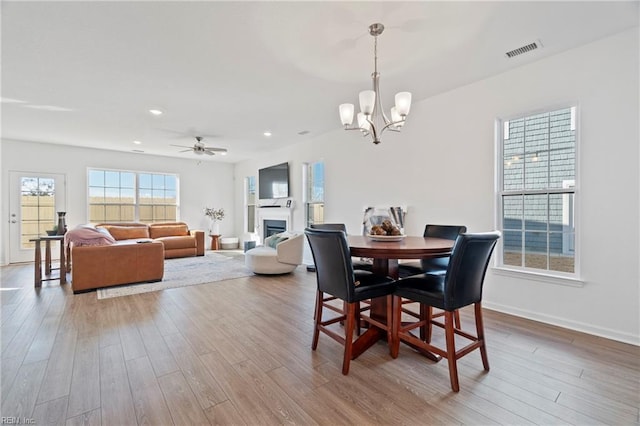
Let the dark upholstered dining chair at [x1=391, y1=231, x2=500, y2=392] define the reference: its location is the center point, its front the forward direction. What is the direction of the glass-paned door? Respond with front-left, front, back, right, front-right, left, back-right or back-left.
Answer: front-left

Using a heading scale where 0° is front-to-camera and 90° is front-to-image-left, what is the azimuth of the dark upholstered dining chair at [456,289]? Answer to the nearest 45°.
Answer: approximately 135°

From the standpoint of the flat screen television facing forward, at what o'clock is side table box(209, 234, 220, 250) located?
The side table is roughly at 3 o'clock from the flat screen television.

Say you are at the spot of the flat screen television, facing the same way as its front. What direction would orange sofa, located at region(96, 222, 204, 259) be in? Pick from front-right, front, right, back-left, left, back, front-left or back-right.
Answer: front-right

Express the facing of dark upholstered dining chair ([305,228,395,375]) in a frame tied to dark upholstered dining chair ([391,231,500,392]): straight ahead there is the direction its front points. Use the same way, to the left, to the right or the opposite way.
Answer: to the right

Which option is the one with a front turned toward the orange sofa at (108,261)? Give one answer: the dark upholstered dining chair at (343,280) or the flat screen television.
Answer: the flat screen television

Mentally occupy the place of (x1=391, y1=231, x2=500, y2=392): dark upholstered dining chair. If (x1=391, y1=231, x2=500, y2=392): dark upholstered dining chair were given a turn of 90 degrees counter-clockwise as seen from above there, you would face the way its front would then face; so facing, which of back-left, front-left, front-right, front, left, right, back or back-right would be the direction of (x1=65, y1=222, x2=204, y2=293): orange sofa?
front-right

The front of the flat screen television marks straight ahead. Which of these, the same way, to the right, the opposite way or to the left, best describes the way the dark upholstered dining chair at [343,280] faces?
the opposite way

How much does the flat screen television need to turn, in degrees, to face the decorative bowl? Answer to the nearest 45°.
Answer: approximately 45° to its left

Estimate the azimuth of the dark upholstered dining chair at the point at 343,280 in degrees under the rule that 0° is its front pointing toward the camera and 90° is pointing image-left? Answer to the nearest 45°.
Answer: approximately 225°
